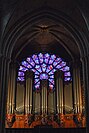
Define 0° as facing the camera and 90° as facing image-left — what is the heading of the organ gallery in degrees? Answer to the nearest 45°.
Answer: approximately 0°

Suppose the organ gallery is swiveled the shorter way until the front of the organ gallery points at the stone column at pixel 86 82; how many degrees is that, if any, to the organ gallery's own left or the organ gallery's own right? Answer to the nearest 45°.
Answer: approximately 45° to the organ gallery's own left
